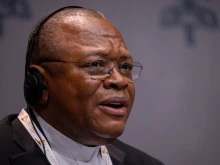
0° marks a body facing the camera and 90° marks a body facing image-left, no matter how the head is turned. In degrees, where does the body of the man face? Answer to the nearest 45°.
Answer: approximately 315°

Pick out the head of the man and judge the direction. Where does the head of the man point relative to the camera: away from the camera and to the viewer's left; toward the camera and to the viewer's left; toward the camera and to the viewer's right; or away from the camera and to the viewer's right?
toward the camera and to the viewer's right
